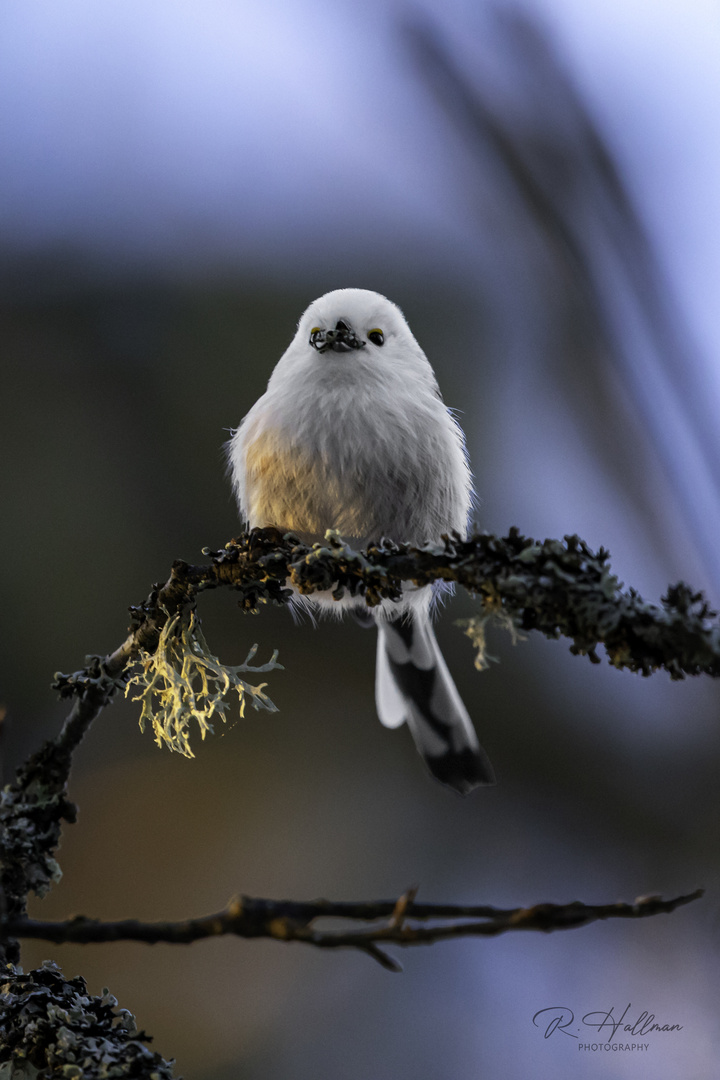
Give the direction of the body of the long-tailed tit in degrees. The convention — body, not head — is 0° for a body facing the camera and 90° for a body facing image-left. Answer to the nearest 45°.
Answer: approximately 0°
